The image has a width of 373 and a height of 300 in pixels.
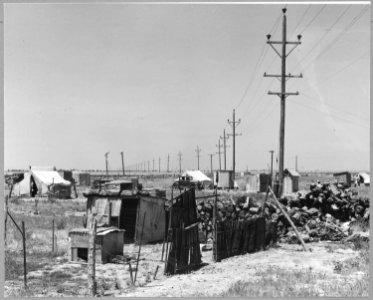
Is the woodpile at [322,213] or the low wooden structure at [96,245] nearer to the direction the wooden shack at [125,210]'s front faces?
the low wooden structure

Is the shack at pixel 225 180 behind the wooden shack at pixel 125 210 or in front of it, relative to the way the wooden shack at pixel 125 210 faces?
behind

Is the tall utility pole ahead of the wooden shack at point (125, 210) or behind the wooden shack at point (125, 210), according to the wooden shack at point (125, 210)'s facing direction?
behind

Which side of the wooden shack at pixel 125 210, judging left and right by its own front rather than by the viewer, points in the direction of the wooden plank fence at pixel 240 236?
left

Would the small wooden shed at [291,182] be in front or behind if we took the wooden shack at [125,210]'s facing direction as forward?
behind

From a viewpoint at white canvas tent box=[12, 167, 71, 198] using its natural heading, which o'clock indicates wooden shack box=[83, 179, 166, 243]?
The wooden shack is roughly at 10 o'clock from the white canvas tent.

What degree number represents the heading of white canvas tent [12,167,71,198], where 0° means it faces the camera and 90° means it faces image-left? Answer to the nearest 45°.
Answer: approximately 45°

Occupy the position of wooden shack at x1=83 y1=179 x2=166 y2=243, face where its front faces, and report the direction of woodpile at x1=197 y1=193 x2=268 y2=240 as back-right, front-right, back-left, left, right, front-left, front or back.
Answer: back-left

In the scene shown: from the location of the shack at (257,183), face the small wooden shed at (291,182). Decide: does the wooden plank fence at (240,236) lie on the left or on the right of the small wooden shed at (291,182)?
right

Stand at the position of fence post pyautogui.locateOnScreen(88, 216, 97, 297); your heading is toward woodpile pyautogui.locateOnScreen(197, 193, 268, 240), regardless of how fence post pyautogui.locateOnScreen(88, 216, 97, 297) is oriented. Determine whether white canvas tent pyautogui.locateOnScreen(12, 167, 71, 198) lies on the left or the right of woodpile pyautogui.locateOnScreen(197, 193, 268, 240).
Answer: left

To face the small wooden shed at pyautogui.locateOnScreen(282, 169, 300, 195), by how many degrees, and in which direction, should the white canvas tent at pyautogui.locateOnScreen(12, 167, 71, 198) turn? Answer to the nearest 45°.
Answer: approximately 135° to its left
